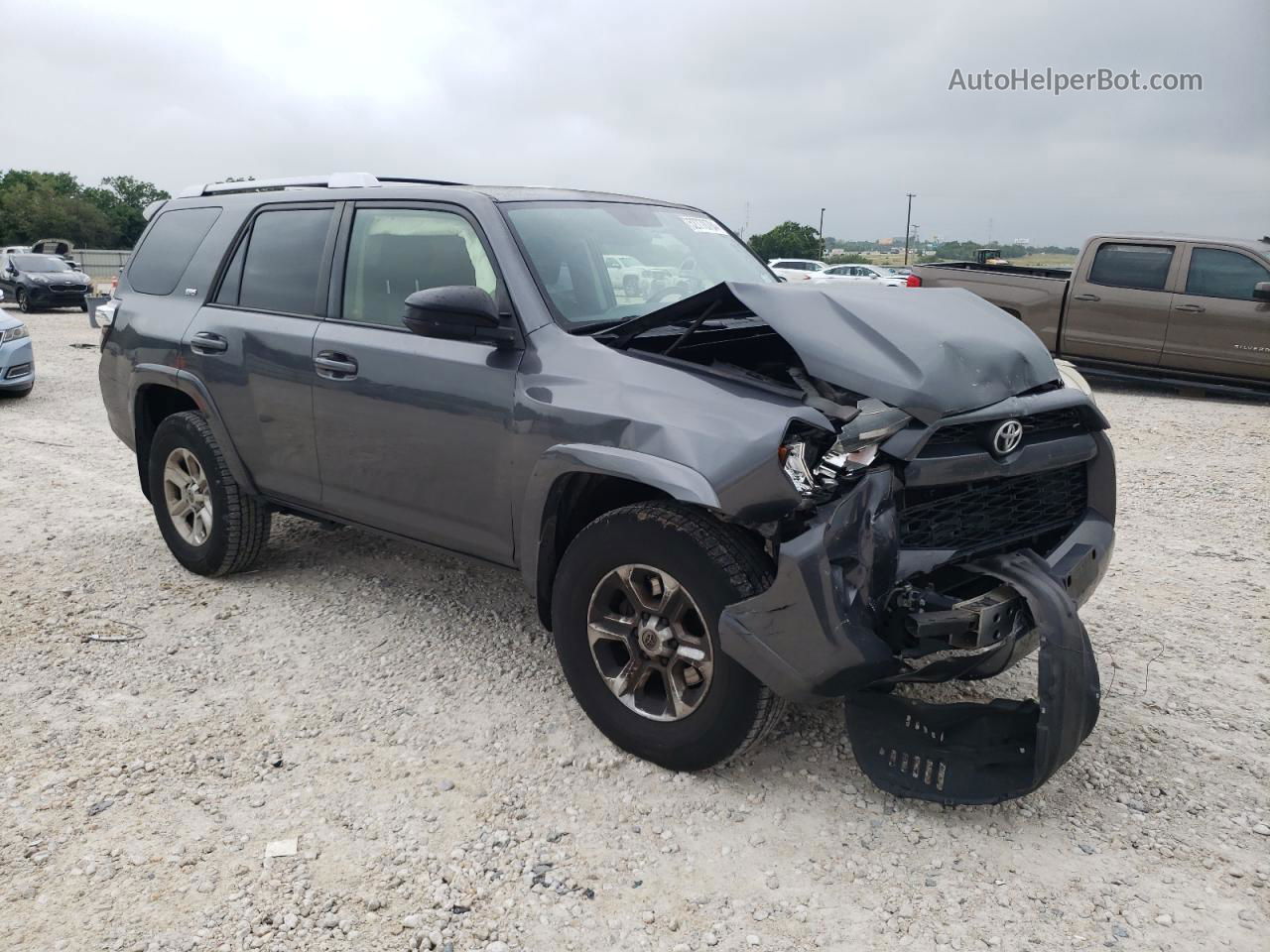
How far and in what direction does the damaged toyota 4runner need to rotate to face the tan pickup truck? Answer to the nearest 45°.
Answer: approximately 90° to its left

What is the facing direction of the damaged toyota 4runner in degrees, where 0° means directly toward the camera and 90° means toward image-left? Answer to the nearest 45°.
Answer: approximately 315°
